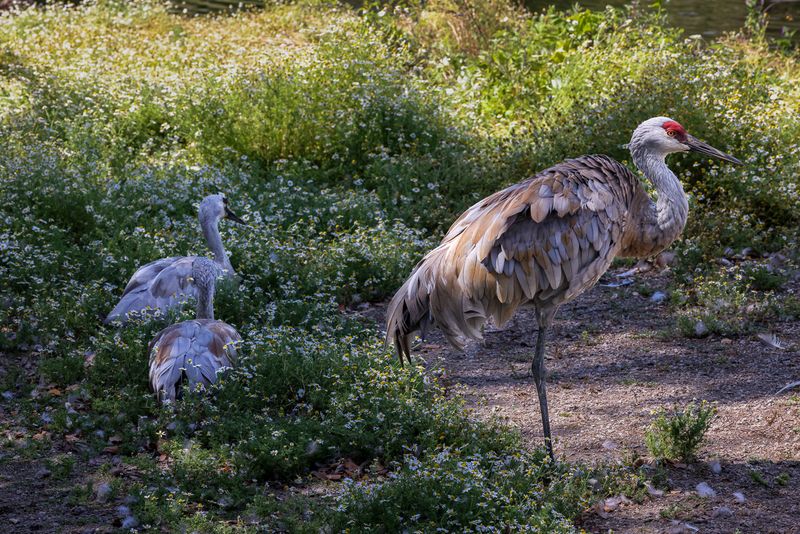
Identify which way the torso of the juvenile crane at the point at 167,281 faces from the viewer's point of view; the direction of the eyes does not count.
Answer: to the viewer's right

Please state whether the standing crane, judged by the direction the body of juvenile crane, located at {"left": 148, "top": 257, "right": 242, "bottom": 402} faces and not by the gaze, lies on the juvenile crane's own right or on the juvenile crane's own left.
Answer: on the juvenile crane's own right

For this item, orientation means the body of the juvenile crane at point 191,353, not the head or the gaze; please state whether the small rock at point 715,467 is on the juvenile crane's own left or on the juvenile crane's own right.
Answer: on the juvenile crane's own right

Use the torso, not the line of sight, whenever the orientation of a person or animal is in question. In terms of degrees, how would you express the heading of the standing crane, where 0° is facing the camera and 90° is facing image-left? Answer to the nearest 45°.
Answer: approximately 270°

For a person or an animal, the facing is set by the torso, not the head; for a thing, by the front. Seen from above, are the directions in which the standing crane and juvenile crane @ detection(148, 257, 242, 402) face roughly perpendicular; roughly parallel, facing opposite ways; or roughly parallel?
roughly perpendicular

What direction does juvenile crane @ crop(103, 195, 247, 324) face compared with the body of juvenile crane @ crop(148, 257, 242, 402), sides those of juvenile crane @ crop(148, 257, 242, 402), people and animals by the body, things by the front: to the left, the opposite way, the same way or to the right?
to the right

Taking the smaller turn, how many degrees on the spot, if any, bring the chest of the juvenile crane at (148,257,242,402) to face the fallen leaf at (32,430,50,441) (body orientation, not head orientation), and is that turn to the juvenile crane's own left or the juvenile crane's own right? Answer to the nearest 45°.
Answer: approximately 90° to the juvenile crane's own left

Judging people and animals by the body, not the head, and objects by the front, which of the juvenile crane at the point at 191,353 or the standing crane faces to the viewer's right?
the standing crane

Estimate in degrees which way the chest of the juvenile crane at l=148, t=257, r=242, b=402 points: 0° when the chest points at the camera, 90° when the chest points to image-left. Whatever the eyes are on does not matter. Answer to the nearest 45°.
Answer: approximately 180°

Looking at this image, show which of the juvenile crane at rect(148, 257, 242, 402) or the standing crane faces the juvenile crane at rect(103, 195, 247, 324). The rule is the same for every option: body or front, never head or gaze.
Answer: the juvenile crane at rect(148, 257, 242, 402)
